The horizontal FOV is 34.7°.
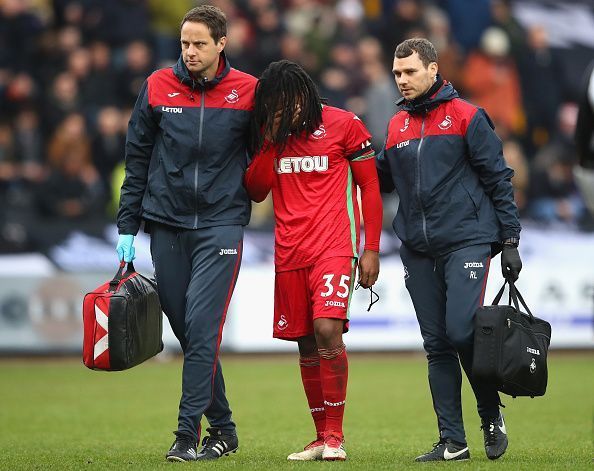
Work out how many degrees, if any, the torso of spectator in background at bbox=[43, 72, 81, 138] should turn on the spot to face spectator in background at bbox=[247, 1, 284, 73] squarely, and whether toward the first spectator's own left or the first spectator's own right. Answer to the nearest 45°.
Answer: approximately 90° to the first spectator's own left

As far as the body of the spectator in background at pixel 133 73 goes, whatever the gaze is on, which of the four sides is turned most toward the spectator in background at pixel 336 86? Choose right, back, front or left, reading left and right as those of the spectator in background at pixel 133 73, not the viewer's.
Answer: left

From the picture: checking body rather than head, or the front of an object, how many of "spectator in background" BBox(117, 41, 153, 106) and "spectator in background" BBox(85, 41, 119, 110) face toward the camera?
2

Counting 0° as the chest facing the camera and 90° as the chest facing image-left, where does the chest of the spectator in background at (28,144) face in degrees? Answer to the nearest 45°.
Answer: approximately 0°

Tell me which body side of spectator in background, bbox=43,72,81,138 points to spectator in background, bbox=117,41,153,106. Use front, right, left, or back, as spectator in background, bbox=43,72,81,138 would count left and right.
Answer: left

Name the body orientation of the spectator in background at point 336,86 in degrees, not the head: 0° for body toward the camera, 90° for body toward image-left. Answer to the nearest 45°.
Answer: approximately 0°

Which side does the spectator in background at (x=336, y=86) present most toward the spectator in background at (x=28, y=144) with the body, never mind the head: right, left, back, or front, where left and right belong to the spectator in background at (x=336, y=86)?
right
